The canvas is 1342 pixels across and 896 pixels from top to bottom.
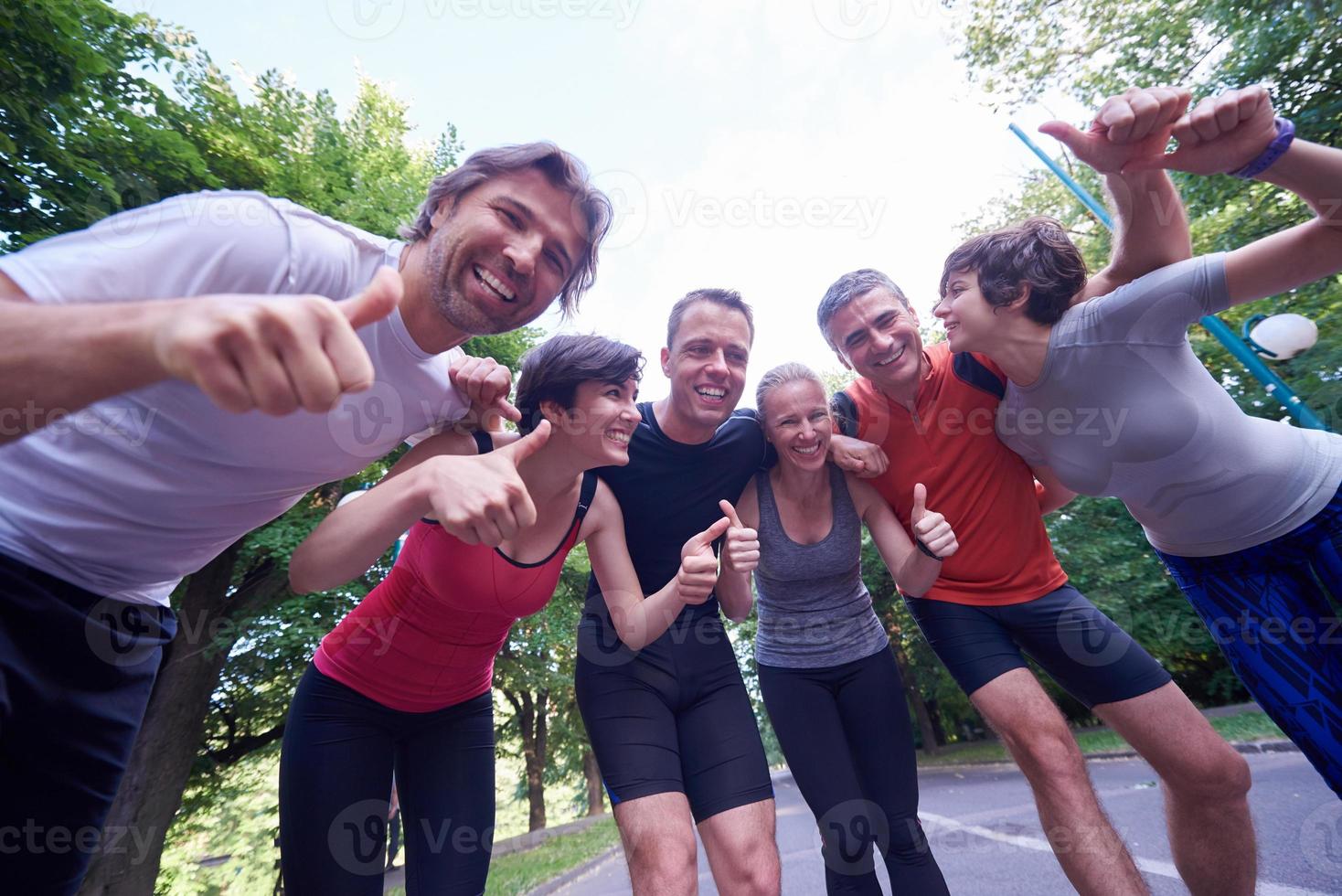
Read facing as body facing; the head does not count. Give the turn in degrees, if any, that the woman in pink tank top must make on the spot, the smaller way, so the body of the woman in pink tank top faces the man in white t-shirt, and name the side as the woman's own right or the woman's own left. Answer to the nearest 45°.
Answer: approximately 90° to the woman's own right

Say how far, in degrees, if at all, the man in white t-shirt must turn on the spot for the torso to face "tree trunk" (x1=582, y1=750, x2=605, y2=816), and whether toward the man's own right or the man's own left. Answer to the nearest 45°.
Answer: approximately 90° to the man's own left

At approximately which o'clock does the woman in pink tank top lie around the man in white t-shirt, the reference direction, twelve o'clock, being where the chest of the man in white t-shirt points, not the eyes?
The woman in pink tank top is roughly at 9 o'clock from the man in white t-shirt.

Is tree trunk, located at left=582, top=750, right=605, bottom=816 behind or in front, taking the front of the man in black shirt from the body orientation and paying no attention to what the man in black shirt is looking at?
behind

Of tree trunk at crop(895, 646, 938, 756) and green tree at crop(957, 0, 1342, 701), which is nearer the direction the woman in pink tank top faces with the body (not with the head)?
the green tree

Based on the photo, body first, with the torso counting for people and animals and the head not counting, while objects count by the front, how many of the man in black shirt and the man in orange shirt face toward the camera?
2

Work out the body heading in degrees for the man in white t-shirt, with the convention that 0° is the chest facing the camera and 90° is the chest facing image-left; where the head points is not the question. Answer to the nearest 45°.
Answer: approximately 315°

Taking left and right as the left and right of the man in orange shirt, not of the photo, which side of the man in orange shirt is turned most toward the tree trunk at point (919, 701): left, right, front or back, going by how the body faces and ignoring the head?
back

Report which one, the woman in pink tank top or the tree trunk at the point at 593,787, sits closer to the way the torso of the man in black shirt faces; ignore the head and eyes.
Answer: the woman in pink tank top
